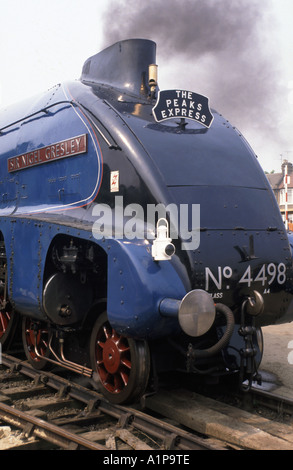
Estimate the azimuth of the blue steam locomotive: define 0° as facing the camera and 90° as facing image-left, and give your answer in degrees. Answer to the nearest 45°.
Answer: approximately 315°
